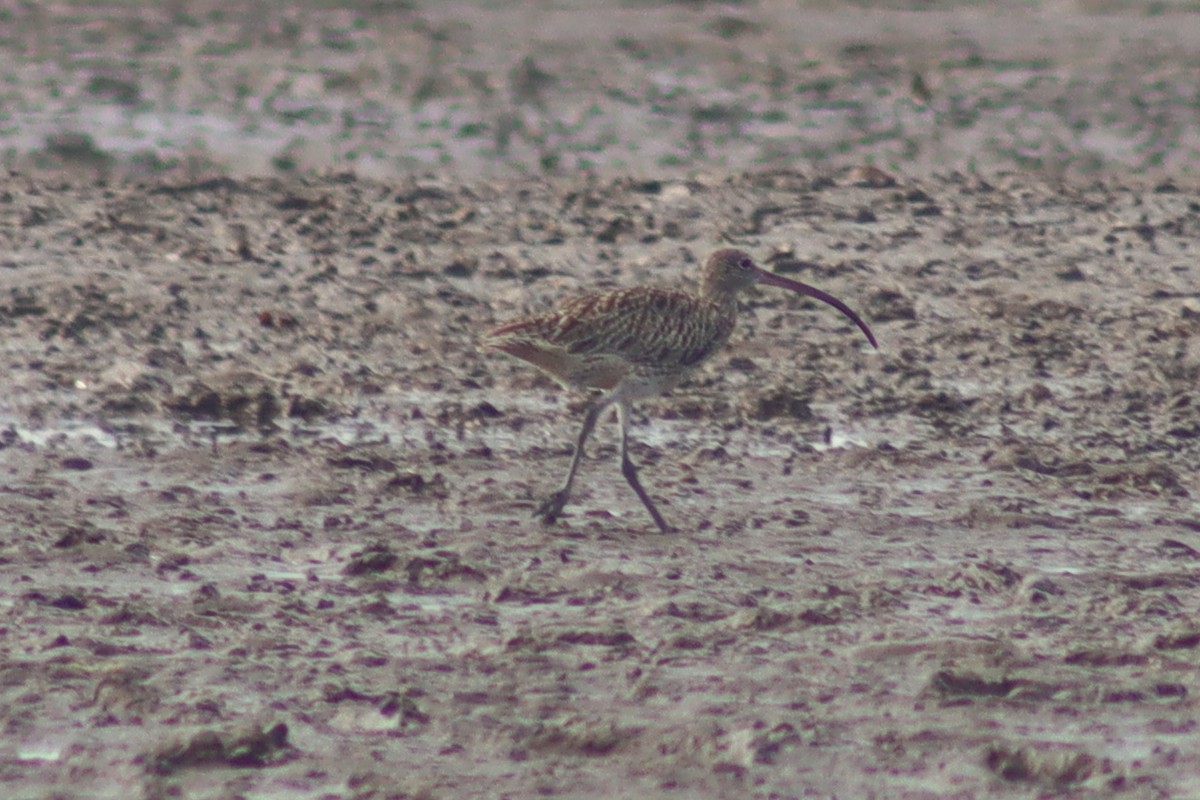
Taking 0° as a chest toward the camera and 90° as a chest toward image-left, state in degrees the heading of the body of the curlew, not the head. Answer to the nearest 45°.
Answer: approximately 270°
